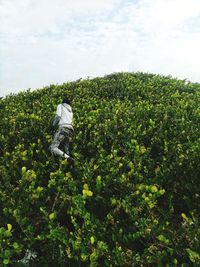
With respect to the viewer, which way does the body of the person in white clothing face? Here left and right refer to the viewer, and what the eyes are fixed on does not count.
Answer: facing away from the viewer and to the left of the viewer
